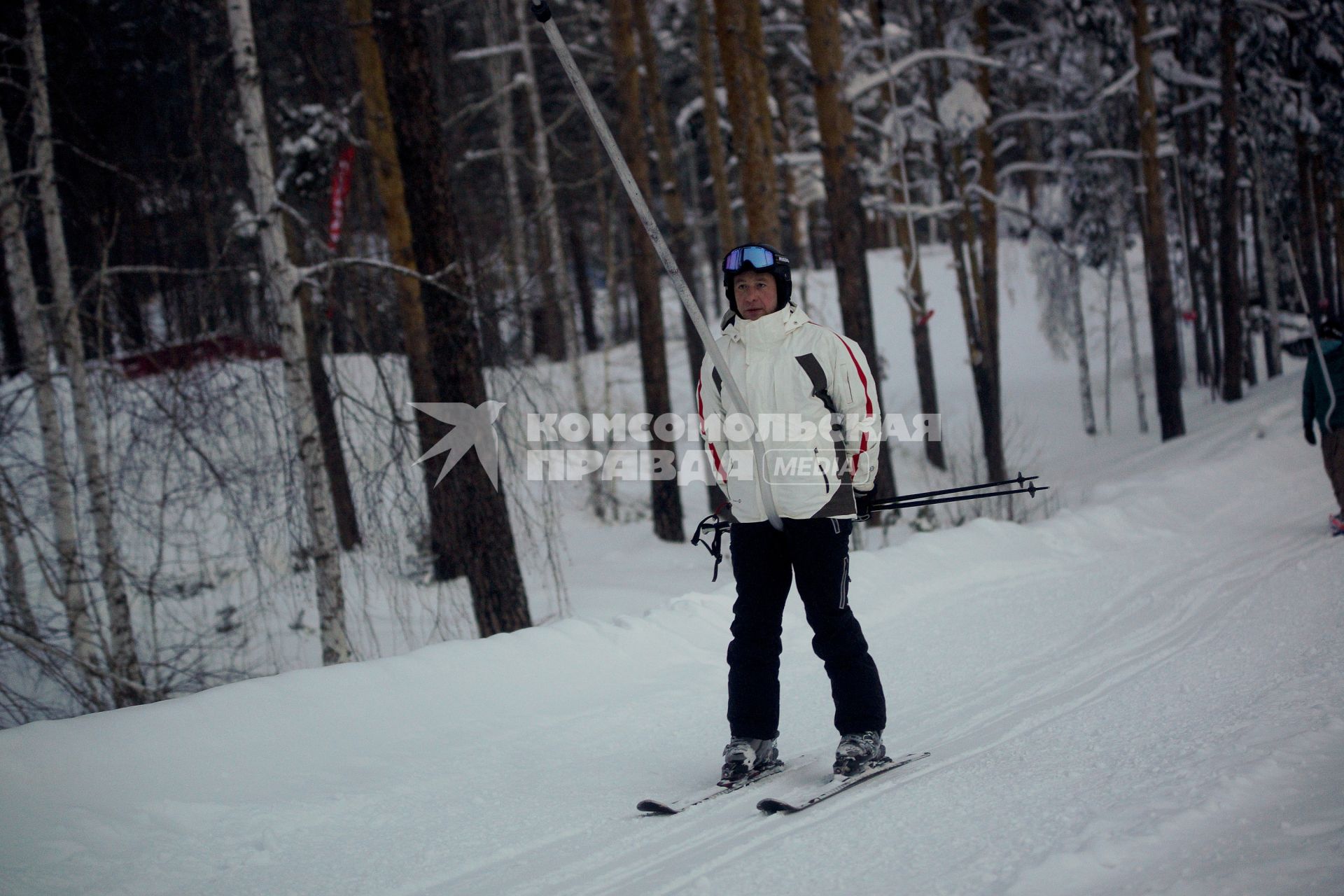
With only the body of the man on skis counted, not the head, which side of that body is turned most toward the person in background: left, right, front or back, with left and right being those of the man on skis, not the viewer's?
back

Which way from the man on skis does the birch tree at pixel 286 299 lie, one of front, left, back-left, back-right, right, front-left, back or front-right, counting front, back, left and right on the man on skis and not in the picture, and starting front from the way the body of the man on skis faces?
right

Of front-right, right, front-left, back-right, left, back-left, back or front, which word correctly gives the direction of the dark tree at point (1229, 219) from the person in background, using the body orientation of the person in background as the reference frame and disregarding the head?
back-right

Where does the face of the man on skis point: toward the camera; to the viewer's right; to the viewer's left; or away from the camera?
toward the camera

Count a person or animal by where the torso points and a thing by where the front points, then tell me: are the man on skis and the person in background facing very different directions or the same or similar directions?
same or similar directions

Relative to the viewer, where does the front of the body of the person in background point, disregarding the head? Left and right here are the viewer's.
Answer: facing the viewer and to the left of the viewer

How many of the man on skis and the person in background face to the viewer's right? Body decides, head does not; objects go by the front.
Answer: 0

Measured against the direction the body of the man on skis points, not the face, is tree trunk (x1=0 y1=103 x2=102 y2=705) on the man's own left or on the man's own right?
on the man's own right

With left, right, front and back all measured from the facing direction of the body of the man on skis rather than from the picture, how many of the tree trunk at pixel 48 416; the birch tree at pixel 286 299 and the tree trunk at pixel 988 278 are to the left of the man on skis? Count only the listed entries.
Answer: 0

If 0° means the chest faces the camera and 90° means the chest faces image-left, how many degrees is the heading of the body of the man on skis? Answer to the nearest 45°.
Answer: approximately 45°
